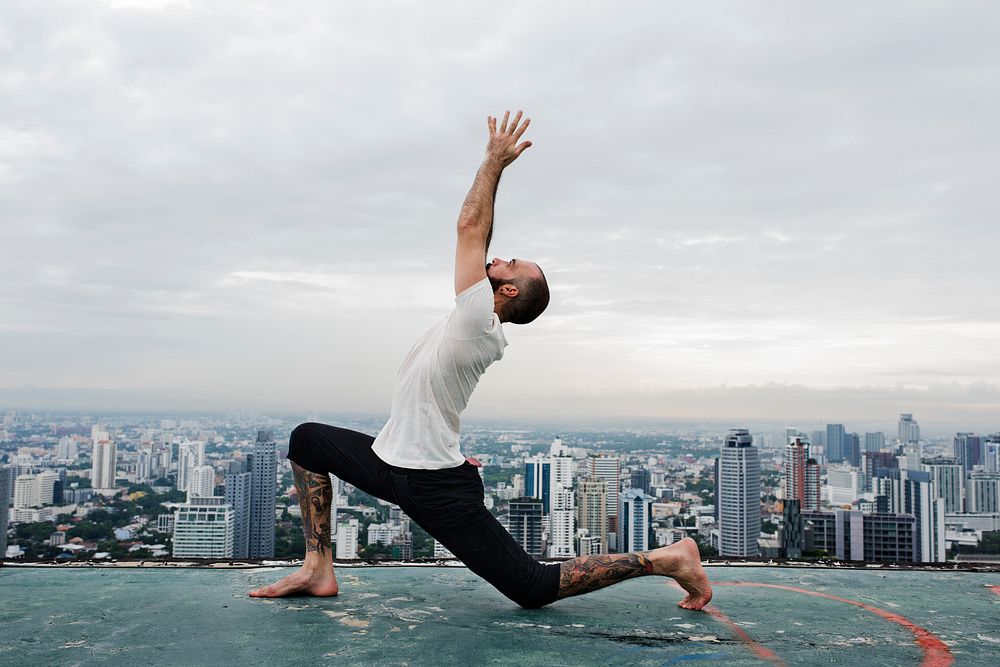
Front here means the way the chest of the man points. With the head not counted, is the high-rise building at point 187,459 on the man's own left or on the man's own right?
on the man's own right

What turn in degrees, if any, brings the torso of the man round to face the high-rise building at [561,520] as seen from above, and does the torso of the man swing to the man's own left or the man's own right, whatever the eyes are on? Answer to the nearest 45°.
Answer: approximately 90° to the man's own right

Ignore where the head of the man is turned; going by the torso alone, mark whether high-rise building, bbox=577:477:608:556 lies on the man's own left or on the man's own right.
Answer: on the man's own right

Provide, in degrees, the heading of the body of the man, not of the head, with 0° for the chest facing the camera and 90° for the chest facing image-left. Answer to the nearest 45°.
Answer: approximately 90°

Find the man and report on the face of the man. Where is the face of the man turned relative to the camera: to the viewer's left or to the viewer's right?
to the viewer's left

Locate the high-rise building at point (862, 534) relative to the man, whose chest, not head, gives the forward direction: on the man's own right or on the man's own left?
on the man's own right

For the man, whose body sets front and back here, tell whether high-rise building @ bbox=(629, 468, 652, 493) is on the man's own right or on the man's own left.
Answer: on the man's own right

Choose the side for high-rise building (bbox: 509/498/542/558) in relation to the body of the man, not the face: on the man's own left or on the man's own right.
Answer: on the man's own right

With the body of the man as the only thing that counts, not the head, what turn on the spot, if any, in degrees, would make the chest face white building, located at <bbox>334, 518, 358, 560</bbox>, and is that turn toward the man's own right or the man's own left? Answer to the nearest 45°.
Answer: approximately 90° to the man's own right

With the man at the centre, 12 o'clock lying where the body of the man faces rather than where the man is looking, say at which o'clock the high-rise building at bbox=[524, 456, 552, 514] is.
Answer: The high-rise building is roughly at 3 o'clock from the man.
